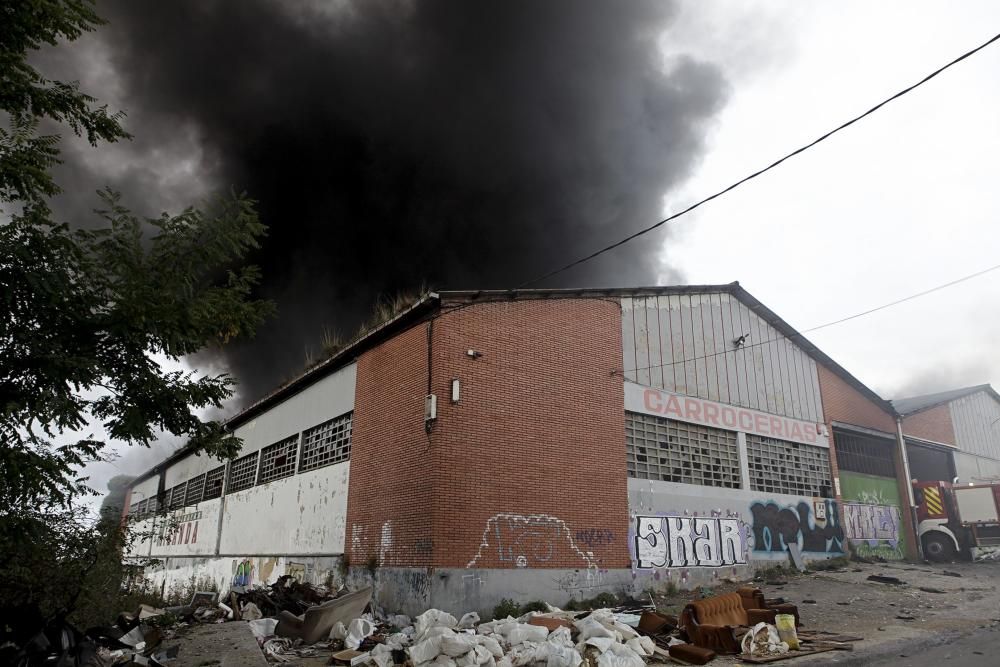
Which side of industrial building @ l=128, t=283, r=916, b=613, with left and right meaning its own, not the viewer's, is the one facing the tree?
right

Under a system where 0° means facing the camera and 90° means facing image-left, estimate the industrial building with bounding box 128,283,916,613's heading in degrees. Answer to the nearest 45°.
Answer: approximately 315°

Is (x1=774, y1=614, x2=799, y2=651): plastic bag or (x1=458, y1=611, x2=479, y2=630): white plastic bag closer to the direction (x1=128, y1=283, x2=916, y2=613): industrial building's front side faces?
the plastic bag

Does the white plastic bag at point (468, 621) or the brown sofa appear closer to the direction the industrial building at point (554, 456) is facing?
the brown sofa
